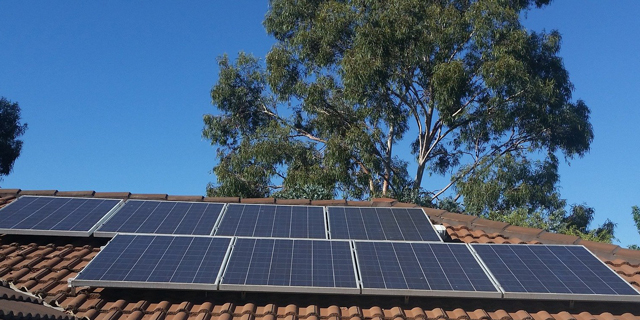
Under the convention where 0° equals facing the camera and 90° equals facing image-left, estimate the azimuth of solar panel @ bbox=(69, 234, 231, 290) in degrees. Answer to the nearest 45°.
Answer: approximately 0°

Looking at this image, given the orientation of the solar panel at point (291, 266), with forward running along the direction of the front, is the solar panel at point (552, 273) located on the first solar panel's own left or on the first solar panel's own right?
on the first solar panel's own left

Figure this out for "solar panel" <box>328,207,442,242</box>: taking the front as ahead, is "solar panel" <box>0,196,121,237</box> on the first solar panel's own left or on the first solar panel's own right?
on the first solar panel's own right

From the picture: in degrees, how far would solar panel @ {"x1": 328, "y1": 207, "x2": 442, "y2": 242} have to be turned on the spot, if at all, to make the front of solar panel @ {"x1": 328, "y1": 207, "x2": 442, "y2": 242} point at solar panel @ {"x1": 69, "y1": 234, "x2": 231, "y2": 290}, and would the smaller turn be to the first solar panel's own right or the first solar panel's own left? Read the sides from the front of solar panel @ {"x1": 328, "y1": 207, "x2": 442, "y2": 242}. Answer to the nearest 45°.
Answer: approximately 45° to the first solar panel's own right

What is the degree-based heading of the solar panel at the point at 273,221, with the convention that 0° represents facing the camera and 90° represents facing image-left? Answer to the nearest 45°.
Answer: approximately 0°
